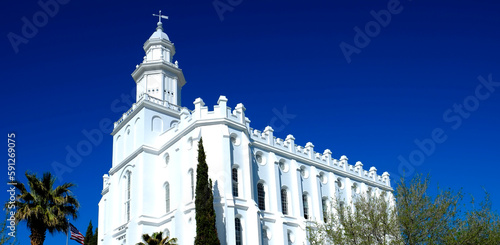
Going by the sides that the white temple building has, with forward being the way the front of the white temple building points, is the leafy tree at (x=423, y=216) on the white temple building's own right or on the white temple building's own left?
on the white temple building's own left

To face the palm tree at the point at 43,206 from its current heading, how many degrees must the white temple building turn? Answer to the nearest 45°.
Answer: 0° — it already faces it

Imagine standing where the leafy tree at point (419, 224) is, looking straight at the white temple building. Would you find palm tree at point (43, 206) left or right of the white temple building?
left

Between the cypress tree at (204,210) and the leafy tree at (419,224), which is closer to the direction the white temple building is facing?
the cypress tree

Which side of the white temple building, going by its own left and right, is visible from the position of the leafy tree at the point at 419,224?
left
